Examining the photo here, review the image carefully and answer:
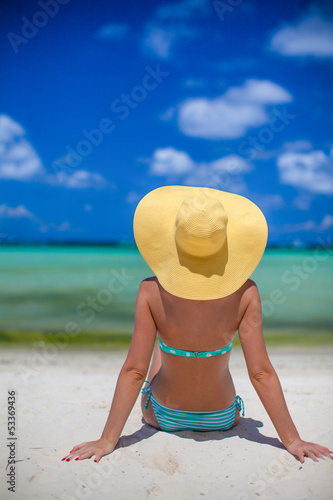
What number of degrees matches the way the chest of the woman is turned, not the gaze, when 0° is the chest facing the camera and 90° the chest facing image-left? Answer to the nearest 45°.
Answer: approximately 180°
